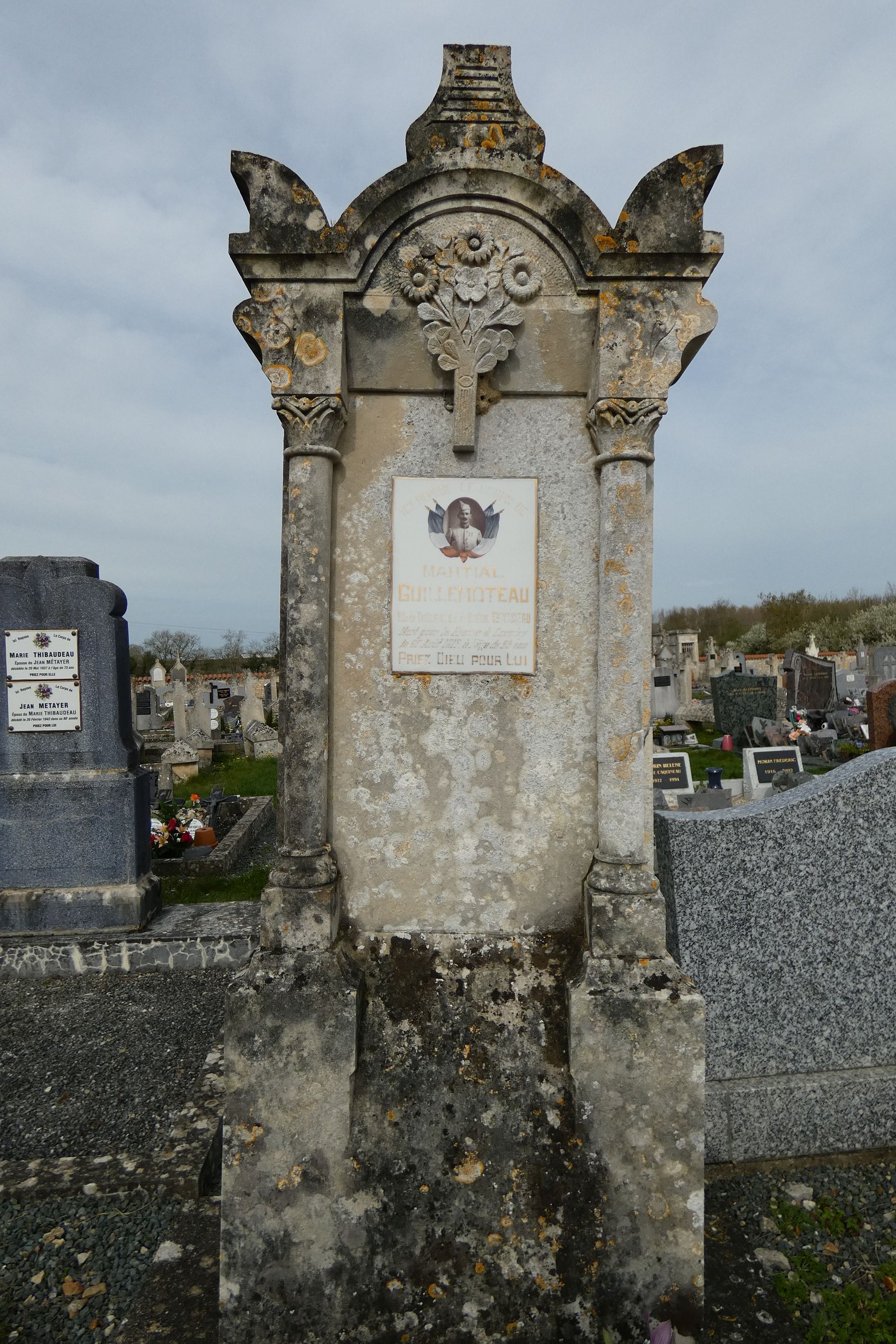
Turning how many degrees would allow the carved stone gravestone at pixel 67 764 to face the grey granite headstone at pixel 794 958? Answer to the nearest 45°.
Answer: approximately 45° to its left

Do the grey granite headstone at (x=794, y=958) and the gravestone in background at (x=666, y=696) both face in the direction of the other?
yes

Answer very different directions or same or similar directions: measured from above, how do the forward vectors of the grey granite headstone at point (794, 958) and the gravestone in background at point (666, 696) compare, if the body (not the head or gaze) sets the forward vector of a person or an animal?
very different directions

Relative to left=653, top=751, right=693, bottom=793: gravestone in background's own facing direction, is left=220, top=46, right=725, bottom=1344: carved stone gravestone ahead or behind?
ahead

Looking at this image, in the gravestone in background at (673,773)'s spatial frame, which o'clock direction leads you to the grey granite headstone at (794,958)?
The grey granite headstone is roughly at 12 o'clock from the gravestone in background.

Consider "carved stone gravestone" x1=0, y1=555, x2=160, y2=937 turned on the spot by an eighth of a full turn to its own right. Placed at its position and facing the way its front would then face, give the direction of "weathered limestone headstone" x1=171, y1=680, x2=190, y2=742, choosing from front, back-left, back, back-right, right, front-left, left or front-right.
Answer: back-right
